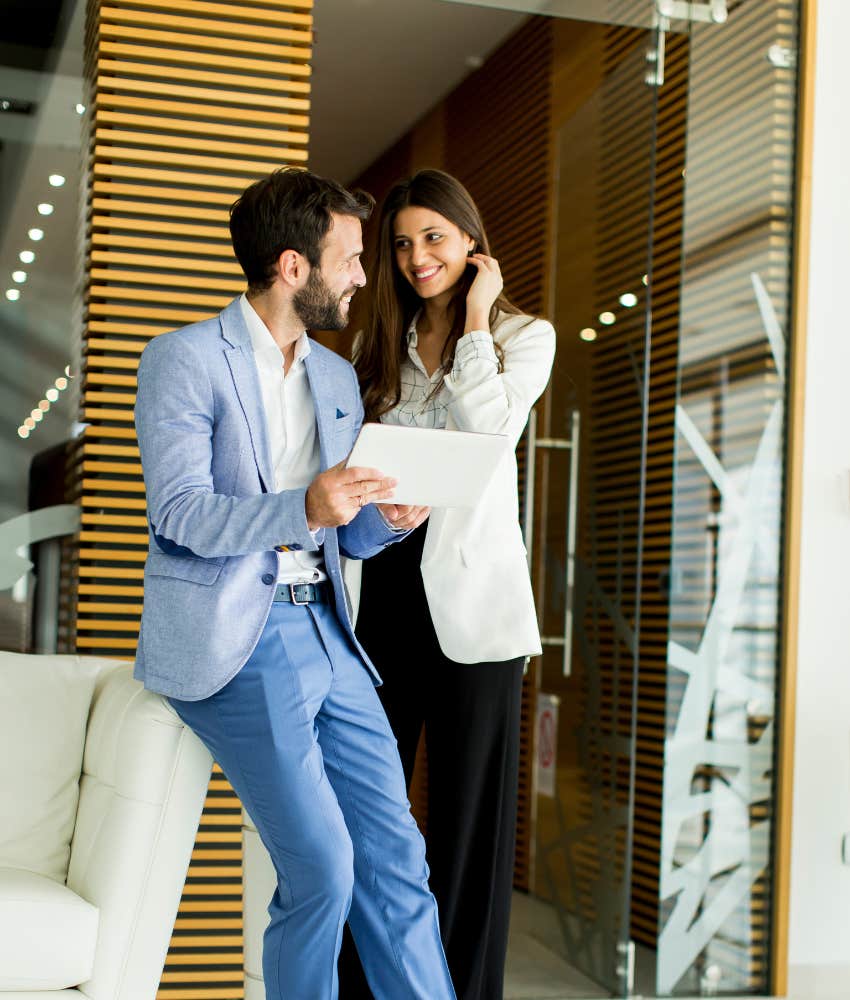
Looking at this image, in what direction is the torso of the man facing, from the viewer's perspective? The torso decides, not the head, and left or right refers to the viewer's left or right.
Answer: facing the viewer and to the right of the viewer

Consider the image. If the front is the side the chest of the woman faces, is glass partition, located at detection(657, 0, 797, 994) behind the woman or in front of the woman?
behind

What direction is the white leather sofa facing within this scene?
toward the camera

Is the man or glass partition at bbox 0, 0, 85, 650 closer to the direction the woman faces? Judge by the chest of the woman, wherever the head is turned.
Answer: the man

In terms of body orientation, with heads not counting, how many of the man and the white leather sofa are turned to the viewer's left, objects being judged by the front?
0

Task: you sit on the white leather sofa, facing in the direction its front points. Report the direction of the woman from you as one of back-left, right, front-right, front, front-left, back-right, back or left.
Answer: left

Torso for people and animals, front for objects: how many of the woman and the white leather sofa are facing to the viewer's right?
0

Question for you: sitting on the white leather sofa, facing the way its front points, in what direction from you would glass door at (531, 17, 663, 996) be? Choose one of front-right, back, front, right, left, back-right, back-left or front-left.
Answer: back-left

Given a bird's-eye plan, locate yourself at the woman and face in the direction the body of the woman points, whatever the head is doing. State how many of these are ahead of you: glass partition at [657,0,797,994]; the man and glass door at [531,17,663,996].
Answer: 1

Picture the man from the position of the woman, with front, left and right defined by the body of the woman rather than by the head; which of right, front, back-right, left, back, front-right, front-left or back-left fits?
front

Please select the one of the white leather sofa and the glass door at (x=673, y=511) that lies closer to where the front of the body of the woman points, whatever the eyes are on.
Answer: the white leather sofa

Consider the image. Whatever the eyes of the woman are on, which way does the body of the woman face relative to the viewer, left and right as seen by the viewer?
facing the viewer and to the left of the viewer

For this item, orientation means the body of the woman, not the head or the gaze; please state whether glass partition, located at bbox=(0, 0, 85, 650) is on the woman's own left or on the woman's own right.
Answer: on the woman's own right

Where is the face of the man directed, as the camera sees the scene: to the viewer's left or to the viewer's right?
to the viewer's right
